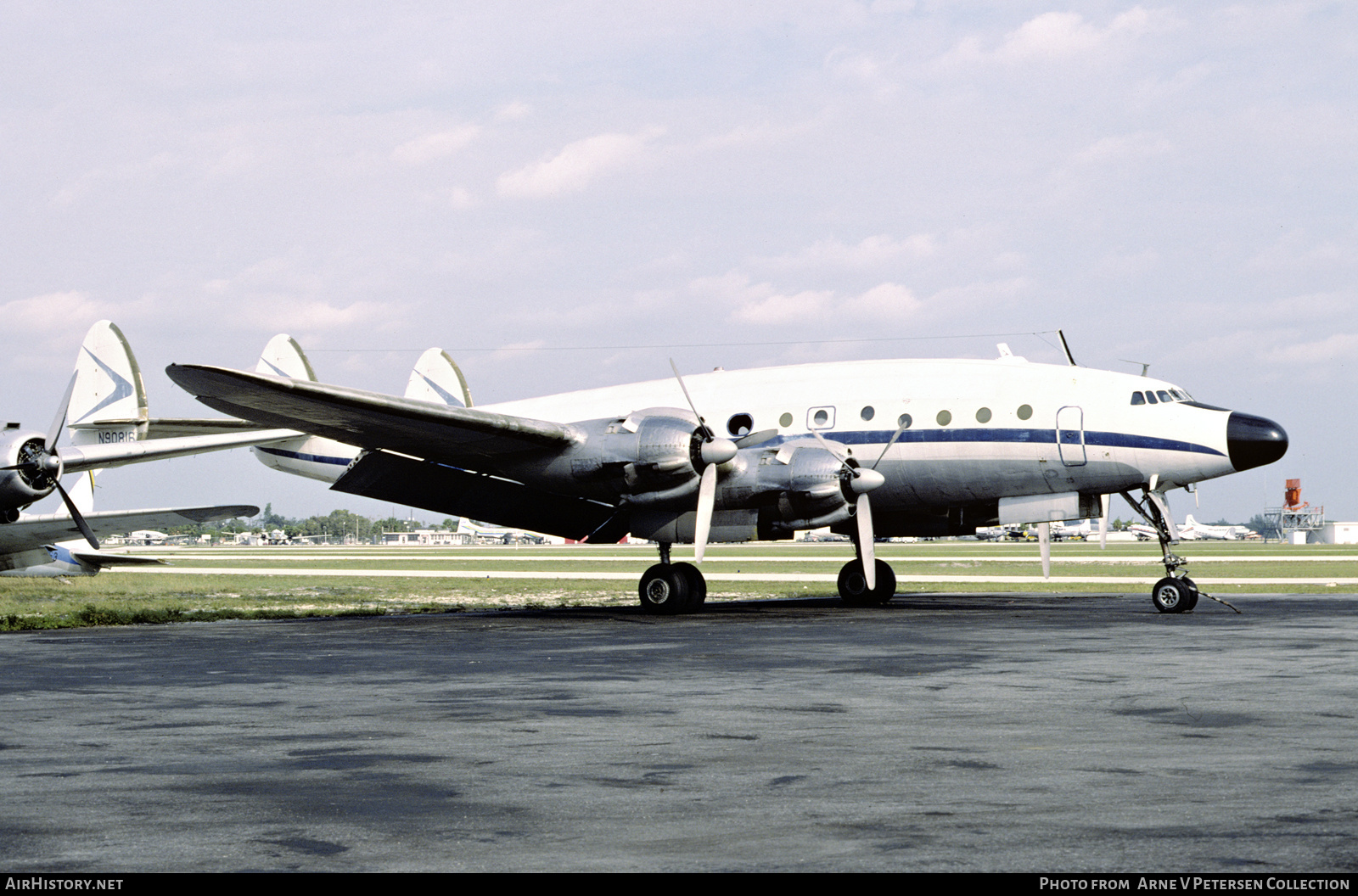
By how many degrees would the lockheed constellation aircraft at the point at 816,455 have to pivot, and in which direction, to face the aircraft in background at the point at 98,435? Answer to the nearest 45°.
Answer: approximately 135° to its right

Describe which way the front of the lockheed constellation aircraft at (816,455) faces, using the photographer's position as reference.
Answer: facing the viewer and to the right of the viewer
